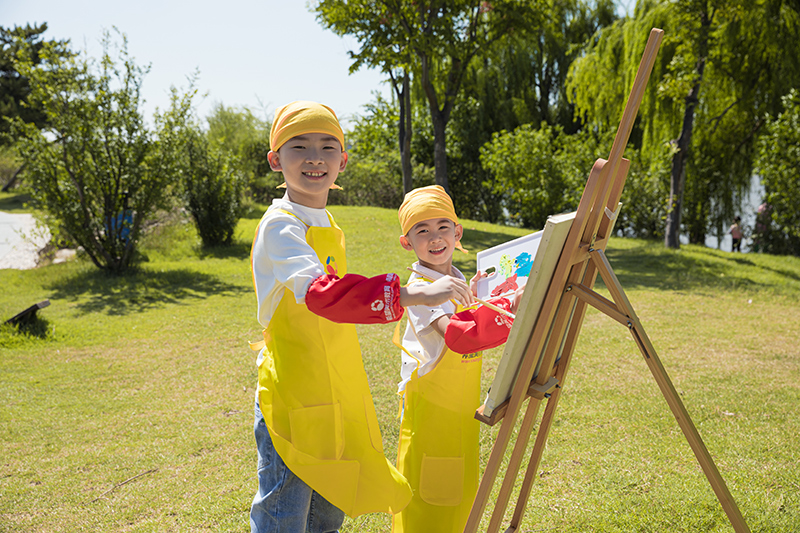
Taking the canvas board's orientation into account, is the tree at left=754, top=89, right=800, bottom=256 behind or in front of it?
behind

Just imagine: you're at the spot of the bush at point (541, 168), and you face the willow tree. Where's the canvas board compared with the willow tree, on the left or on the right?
right

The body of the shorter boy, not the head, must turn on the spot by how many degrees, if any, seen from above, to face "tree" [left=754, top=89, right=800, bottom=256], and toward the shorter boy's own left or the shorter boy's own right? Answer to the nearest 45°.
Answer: approximately 90° to the shorter boy's own left

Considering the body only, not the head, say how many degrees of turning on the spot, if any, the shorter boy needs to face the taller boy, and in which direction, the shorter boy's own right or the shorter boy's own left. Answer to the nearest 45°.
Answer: approximately 90° to the shorter boy's own right

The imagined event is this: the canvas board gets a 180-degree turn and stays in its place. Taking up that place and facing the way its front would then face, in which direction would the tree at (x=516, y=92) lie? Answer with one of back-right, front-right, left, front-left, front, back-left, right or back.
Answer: front-left

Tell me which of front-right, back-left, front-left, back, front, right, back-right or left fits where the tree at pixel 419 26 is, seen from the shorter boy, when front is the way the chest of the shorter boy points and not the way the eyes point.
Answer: back-left

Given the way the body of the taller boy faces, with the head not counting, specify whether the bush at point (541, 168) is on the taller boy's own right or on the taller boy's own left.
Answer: on the taller boy's own left

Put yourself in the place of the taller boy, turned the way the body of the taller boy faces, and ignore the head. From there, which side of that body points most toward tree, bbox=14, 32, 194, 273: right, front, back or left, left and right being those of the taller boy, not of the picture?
back

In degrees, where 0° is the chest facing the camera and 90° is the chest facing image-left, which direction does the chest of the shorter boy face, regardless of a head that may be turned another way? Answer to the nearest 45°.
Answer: approximately 315°

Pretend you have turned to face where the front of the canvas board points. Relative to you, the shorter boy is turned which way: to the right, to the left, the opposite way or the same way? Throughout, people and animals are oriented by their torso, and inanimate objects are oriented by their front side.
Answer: to the left

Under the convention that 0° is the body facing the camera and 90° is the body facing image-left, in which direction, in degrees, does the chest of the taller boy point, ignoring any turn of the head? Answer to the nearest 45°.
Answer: approximately 315°
